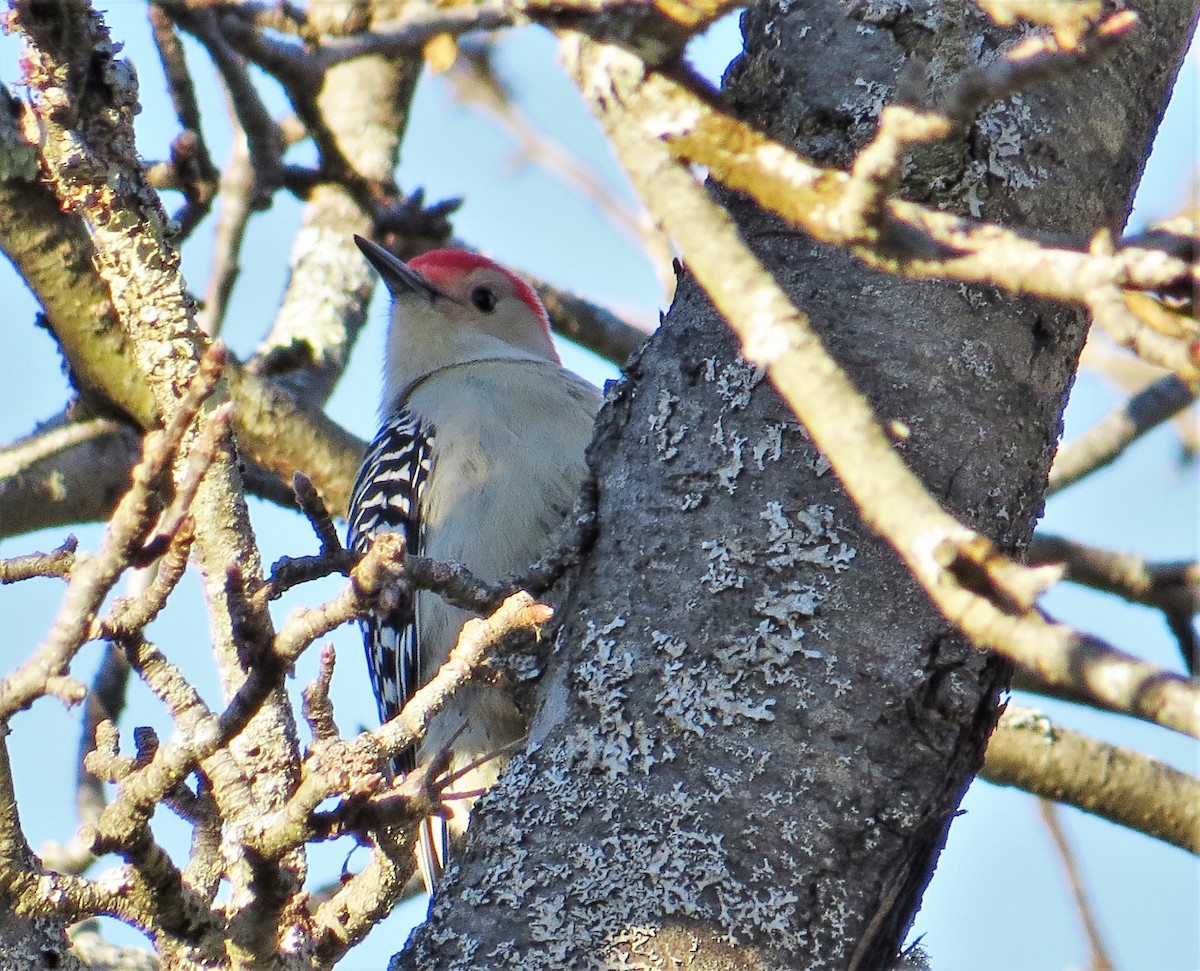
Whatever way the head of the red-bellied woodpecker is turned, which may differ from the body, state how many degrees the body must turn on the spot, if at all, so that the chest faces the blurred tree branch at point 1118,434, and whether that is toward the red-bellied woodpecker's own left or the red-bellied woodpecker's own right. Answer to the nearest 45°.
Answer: approximately 45° to the red-bellied woodpecker's own left

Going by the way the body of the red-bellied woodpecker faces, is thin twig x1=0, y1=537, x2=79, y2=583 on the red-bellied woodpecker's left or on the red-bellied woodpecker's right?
on the red-bellied woodpecker's right

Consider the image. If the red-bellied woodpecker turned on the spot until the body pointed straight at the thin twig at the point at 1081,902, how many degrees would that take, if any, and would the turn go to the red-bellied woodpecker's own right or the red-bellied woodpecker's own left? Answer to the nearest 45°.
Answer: approximately 45° to the red-bellied woodpecker's own left

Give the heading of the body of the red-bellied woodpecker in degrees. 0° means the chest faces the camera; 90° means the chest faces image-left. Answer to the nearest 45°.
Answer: approximately 315°
